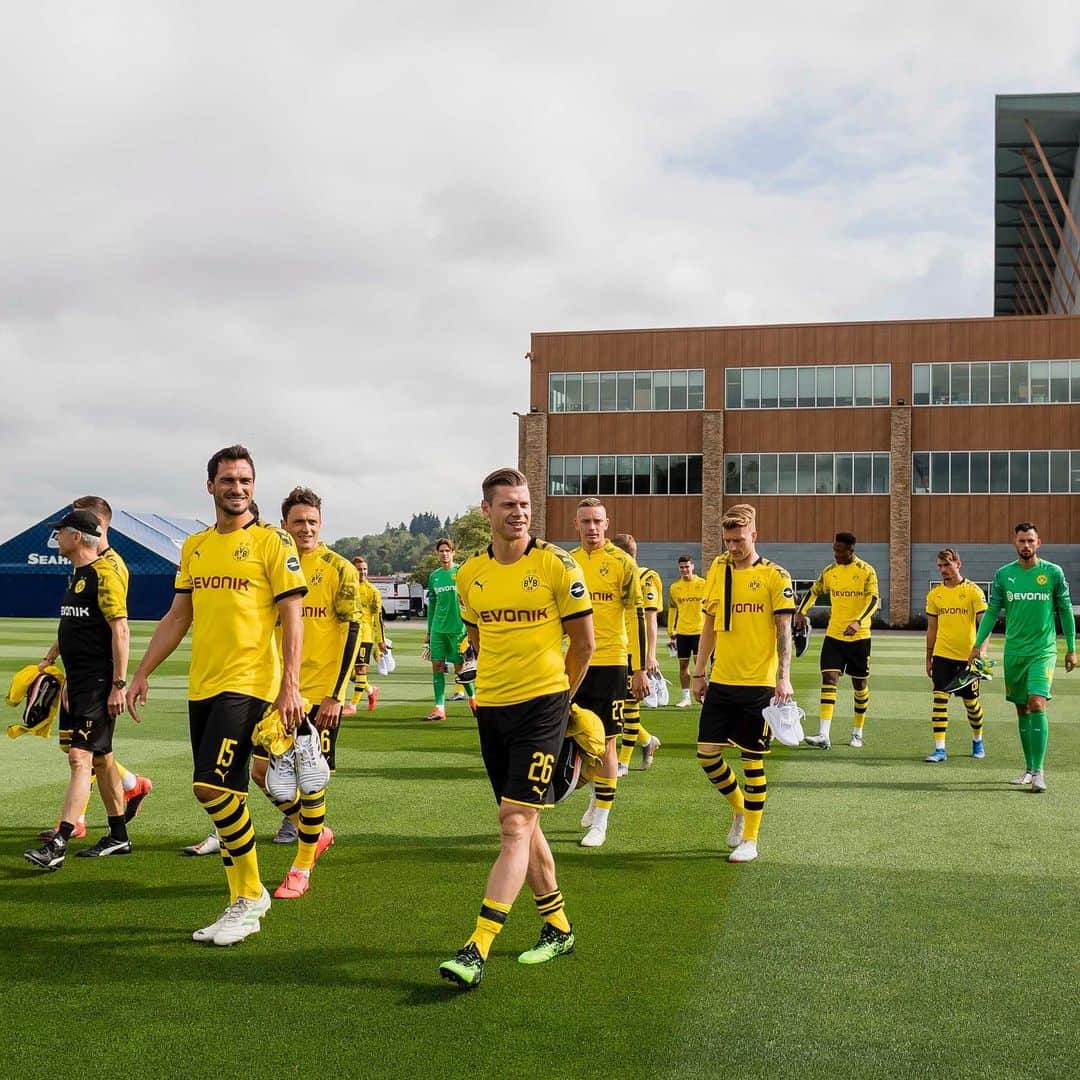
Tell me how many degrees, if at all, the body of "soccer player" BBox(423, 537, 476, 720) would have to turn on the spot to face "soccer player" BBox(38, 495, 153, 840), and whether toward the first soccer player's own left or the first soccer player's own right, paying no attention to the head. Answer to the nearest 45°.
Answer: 0° — they already face them

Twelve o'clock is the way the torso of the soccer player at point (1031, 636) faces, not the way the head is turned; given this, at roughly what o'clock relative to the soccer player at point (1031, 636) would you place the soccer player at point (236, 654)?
the soccer player at point (236, 654) is roughly at 1 o'clock from the soccer player at point (1031, 636).

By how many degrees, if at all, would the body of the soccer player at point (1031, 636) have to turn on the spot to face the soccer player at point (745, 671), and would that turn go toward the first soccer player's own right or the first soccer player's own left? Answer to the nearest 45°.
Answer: approximately 45° to the first soccer player's own right

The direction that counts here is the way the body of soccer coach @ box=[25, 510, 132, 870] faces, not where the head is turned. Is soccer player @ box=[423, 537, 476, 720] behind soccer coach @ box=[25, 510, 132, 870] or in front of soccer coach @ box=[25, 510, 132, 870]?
behind

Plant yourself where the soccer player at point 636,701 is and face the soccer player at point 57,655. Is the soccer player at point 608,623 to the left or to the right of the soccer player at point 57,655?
left

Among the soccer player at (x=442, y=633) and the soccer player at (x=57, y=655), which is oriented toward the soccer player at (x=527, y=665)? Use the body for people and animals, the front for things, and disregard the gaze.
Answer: the soccer player at (x=442, y=633)

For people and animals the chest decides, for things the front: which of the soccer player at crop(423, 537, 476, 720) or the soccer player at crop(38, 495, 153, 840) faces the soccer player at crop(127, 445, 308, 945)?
the soccer player at crop(423, 537, 476, 720)

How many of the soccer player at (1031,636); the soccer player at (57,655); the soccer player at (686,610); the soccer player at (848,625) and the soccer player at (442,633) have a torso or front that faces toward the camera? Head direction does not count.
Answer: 4

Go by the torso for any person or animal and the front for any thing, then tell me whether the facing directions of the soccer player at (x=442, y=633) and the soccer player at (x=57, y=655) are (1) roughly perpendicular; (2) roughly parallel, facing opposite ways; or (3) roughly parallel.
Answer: roughly perpendicular

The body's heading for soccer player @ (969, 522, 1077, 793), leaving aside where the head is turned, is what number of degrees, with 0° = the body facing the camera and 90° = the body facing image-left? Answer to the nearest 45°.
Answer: approximately 0°

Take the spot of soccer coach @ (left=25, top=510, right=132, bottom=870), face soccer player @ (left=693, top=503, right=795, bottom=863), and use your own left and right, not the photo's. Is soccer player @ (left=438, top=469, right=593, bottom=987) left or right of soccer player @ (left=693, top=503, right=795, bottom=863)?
right
